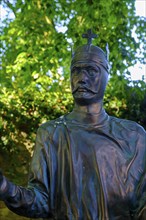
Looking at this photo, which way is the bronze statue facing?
toward the camera
